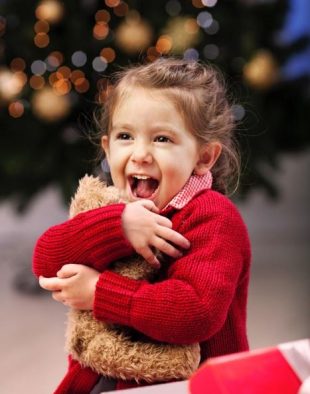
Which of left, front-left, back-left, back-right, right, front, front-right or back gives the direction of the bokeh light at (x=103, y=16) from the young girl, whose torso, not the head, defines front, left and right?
back-right

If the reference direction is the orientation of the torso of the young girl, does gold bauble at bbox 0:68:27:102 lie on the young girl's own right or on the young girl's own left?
on the young girl's own right

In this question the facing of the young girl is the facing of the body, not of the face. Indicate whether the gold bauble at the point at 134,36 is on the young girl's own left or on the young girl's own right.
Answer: on the young girl's own right

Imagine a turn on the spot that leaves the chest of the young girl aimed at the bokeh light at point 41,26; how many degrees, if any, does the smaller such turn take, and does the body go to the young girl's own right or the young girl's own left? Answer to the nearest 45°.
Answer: approximately 135° to the young girl's own right

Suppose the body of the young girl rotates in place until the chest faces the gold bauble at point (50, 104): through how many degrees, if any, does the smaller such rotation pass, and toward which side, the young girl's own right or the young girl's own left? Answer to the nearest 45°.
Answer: approximately 135° to the young girl's own right

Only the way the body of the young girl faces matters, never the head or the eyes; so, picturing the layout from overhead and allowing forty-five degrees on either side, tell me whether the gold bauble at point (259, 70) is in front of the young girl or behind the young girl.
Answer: behind

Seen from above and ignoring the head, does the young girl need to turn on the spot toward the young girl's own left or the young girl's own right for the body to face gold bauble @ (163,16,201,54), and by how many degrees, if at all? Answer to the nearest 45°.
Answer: approximately 135° to the young girl's own right

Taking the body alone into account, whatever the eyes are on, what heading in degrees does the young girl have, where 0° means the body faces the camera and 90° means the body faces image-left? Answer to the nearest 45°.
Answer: approximately 45°

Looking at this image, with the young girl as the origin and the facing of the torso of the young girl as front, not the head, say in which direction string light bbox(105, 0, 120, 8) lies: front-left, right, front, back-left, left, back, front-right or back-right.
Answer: back-right

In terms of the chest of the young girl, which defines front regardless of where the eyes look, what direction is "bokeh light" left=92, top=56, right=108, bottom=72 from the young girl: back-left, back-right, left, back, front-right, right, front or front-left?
back-right

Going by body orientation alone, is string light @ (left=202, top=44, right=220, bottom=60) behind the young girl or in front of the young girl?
behind
